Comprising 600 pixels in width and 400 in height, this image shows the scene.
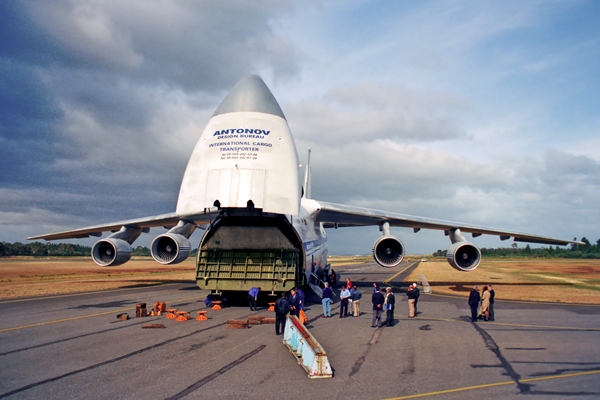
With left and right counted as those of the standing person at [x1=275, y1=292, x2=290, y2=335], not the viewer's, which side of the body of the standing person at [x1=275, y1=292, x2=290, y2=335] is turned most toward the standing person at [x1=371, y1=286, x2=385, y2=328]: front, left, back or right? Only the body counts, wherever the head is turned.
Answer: right

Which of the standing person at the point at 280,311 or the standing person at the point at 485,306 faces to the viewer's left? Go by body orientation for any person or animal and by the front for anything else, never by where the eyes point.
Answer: the standing person at the point at 485,306

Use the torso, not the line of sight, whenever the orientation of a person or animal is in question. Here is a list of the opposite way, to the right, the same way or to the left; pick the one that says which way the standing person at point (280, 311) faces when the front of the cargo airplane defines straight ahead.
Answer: the opposite way

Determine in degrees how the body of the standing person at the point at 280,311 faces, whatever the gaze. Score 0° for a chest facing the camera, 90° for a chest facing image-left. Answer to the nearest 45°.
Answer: approximately 180°

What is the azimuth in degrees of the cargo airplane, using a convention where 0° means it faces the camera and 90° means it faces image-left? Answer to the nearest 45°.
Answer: approximately 0°

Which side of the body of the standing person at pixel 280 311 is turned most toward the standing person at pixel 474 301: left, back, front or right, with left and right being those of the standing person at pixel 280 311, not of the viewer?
right
